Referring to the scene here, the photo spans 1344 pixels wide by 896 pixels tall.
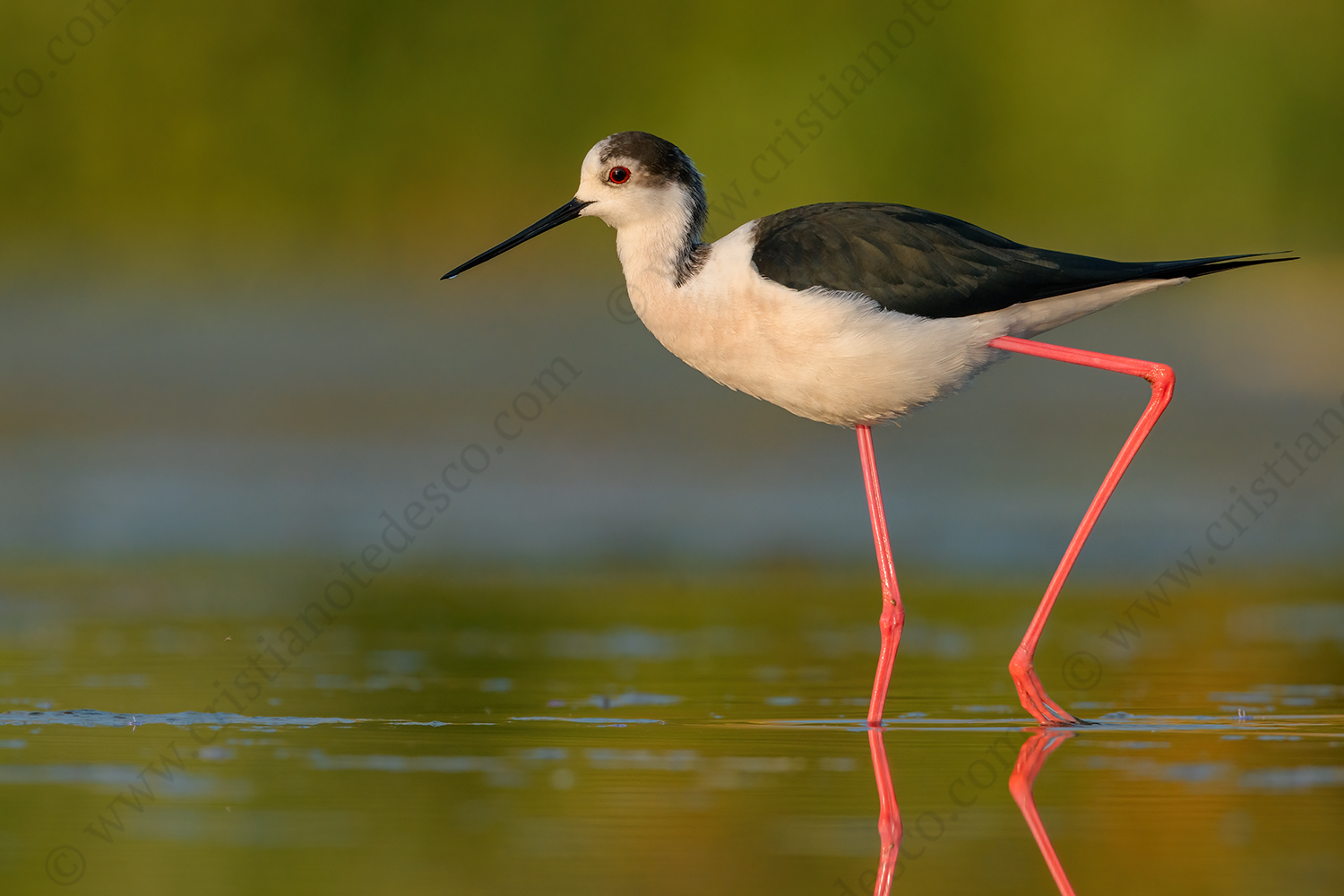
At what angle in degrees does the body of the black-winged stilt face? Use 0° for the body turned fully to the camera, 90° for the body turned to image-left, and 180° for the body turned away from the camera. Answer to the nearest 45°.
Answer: approximately 90°
